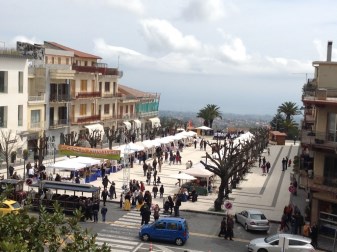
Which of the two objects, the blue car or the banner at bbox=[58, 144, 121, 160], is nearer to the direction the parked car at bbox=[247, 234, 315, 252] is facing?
the blue car

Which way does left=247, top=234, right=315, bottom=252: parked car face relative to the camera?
to the viewer's left

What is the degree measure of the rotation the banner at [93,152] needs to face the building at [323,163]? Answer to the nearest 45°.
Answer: approximately 45° to its left

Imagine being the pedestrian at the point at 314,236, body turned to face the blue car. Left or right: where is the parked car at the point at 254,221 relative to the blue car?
right

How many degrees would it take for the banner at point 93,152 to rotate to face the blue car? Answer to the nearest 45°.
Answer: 0° — it already faces it

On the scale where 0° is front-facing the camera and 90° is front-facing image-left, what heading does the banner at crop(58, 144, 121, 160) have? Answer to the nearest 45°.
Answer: approximately 0°

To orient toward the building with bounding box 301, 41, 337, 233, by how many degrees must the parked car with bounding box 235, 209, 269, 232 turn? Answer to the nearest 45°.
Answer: approximately 90° to its right

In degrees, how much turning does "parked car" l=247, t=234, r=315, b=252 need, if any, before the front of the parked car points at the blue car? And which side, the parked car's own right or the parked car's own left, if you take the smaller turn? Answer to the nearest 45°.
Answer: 0° — it already faces it

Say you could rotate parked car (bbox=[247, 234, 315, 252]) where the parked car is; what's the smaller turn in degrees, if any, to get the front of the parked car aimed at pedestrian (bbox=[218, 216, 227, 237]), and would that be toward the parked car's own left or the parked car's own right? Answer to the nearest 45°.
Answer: approximately 45° to the parked car's own right

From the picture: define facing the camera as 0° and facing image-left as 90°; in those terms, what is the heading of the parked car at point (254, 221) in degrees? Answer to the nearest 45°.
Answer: approximately 135°

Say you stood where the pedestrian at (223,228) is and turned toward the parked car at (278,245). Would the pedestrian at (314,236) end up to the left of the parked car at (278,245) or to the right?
left

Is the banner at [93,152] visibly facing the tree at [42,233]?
yes

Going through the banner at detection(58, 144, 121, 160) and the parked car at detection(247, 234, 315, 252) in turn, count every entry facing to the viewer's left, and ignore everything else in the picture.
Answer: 1
